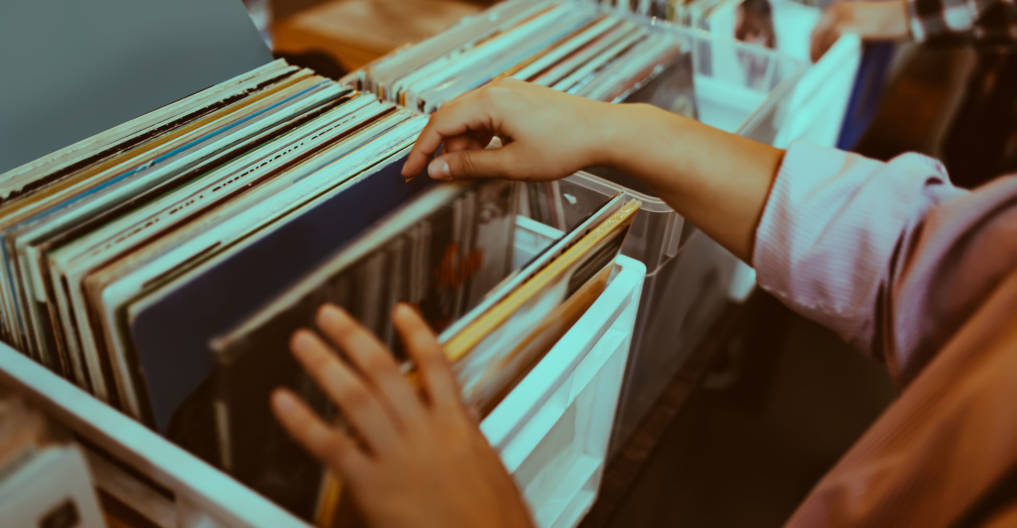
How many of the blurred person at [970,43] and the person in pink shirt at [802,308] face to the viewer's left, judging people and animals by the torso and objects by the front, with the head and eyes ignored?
2

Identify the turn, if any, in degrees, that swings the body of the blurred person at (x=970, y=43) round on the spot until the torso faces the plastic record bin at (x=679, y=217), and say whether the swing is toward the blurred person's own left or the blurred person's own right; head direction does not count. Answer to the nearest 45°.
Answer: approximately 45° to the blurred person's own left

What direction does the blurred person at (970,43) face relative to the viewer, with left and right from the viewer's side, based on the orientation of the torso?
facing to the left of the viewer

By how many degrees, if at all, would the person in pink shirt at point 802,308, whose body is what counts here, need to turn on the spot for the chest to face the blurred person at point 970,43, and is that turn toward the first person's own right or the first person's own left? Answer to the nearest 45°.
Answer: approximately 135° to the first person's own right

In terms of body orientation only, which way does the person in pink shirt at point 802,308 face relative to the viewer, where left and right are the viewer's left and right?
facing to the left of the viewer

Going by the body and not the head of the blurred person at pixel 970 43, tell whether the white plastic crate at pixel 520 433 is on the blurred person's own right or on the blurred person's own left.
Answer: on the blurred person's own left

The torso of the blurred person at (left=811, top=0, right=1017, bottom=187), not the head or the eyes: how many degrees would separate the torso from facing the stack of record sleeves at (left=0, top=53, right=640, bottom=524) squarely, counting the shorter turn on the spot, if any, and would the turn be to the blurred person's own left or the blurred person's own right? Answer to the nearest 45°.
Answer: approximately 90° to the blurred person's own left

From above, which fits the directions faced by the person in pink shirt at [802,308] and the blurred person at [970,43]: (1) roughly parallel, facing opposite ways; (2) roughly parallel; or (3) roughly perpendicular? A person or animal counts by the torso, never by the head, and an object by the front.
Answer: roughly parallel
